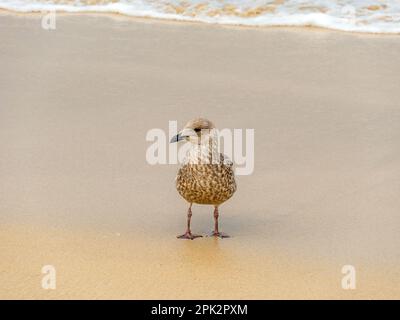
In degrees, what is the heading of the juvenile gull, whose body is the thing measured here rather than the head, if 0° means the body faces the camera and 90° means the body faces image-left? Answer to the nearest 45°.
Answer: approximately 0°
